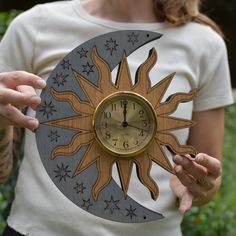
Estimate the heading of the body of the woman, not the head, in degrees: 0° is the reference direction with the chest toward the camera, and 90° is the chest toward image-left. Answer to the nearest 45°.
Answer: approximately 0°
